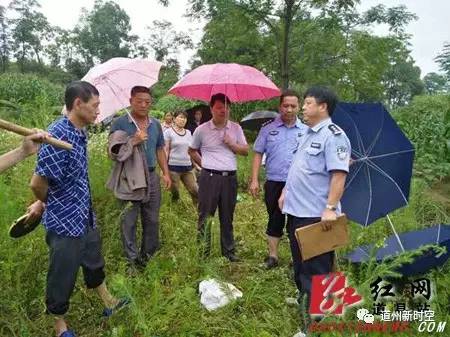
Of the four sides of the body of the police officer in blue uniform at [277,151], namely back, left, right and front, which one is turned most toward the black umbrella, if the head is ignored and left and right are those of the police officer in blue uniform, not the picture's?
back

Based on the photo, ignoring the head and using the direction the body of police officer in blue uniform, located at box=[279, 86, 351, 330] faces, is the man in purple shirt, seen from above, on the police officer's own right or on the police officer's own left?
on the police officer's own right

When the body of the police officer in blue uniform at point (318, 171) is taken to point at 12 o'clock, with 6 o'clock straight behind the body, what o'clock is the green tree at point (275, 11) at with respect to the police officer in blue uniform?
The green tree is roughly at 4 o'clock from the police officer in blue uniform.

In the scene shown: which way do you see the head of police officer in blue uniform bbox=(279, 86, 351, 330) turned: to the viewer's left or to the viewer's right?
to the viewer's left

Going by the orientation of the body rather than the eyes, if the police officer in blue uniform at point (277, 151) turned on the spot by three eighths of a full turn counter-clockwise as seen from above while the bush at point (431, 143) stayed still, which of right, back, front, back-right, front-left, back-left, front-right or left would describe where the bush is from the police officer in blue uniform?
front

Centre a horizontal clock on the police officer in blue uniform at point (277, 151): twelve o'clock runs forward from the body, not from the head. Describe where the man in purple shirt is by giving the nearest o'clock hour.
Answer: The man in purple shirt is roughly at 3 o'clock from the police officer in blue uniform.

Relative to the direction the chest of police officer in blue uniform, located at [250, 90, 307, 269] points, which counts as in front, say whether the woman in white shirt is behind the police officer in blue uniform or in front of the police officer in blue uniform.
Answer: behind

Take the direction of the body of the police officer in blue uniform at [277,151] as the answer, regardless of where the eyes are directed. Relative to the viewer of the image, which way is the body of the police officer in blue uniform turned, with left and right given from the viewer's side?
facing the viewer

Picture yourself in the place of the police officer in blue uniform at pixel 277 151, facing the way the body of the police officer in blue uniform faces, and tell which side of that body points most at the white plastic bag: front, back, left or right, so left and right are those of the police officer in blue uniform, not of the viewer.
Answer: front

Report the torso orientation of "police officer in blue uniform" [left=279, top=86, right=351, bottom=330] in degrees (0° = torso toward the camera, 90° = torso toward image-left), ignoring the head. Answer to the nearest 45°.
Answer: approximately 45°

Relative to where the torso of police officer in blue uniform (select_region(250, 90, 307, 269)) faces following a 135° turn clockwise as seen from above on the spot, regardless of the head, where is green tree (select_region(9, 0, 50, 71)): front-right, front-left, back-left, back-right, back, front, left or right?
front

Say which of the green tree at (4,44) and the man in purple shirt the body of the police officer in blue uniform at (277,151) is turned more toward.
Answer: the man in purple shirt

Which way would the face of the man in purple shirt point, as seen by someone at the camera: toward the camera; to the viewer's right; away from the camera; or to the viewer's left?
toward the camera
